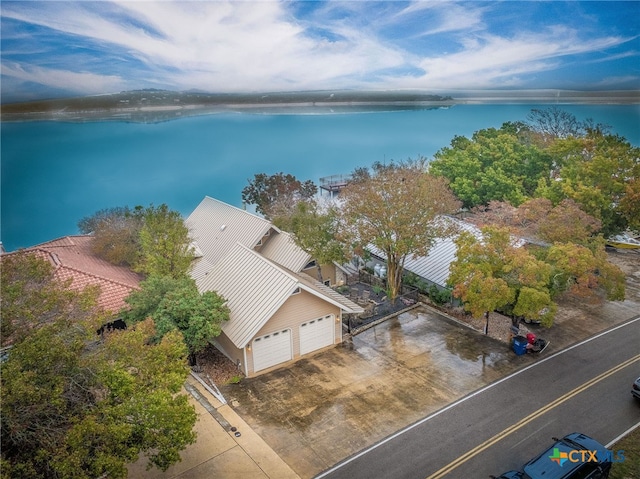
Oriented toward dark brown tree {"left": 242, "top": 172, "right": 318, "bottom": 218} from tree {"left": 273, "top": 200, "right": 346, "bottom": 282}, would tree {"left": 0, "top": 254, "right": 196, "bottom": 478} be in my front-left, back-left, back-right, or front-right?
back-left

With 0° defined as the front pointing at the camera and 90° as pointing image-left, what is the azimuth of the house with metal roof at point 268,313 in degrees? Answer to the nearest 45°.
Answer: approximately 315°

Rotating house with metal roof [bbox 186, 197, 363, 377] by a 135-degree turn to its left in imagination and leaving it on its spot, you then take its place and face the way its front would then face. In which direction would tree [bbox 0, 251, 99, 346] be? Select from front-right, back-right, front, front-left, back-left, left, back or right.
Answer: back-left

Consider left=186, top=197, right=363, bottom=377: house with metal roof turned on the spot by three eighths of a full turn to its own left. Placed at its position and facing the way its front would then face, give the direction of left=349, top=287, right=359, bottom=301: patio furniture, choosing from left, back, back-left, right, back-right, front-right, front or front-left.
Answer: front-right

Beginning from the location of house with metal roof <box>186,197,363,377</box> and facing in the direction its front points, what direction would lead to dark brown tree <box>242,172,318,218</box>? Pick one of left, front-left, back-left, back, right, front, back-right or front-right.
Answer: back-left

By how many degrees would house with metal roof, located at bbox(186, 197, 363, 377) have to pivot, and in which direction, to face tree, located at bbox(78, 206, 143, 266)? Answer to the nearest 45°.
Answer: approximately 180°

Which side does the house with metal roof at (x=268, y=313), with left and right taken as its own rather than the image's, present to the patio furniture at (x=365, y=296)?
left

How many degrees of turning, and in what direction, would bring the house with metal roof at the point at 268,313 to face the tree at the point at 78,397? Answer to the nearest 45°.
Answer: approximately 90° to its right

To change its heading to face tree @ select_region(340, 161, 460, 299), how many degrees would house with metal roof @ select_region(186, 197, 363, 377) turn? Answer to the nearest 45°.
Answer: approximately 90° to its left
